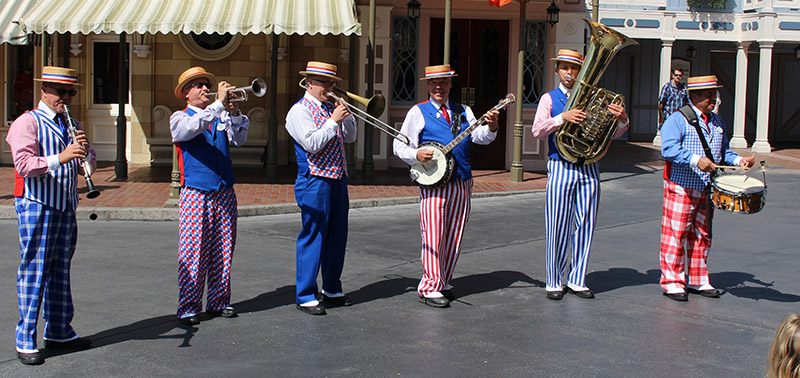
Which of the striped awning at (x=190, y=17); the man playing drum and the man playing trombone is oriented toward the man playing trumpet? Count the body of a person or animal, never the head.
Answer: the striped awning

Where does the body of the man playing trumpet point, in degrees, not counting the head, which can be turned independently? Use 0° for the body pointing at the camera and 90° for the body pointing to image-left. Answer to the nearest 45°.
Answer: approximately 315°

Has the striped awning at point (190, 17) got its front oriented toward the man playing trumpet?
yes

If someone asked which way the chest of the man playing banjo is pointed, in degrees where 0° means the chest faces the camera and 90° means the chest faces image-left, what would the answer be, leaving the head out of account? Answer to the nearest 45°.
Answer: approximately 0°

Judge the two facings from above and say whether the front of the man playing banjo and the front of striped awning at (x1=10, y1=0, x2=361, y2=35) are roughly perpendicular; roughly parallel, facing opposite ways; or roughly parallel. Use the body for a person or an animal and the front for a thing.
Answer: roughly parallel

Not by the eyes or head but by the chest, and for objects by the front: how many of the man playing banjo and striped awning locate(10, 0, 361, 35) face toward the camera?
2

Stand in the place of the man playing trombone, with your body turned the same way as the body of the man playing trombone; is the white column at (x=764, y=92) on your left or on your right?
on your left

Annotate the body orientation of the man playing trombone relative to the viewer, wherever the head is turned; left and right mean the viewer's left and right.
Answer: facing the viewer and to the right of the viewer

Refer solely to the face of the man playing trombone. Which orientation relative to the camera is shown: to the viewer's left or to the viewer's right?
to the viewer's right

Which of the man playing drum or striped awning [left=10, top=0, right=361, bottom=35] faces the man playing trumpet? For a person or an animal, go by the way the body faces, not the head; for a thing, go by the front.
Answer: the striped awning

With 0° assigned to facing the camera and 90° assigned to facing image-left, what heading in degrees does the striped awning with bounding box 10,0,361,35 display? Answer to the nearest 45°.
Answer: approximately 0°

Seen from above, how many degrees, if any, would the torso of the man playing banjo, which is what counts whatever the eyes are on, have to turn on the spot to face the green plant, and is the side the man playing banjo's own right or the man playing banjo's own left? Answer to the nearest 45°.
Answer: approximately 180°

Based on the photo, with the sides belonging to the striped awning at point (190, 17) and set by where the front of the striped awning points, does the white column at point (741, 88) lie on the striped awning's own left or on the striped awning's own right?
on the striped awning's own left

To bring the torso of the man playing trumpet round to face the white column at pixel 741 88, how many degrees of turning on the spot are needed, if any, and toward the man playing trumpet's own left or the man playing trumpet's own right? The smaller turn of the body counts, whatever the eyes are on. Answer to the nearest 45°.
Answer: approximately 90° to the man playing trumpet's own left

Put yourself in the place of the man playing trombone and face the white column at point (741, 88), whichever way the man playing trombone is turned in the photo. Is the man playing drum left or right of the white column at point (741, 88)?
right
